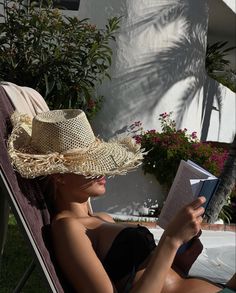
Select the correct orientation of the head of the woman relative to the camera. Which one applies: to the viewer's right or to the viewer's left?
to the viewer's right

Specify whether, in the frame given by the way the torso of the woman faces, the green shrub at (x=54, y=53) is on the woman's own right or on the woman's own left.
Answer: on the woman's own left

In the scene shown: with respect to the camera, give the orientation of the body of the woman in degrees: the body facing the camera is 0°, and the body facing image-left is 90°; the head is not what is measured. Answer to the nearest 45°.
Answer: approximately 270°

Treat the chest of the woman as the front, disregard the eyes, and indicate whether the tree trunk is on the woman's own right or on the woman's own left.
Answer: on the woman's own left

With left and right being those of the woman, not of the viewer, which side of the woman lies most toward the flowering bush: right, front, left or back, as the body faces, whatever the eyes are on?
left
